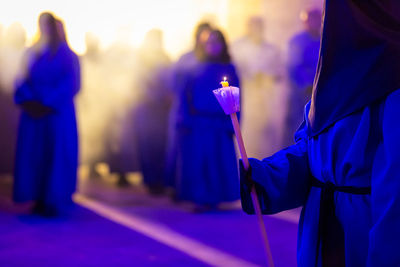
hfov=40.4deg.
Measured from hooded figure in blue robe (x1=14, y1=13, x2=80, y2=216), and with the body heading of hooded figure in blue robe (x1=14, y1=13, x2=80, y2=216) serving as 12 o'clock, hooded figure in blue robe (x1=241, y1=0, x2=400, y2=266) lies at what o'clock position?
hooded figure in blue robe (x1=241, y1=0, x2=400, y2=266) is roughly at 10 o'clock from hooded figure in blue robe (x1=14, y1=13, x2=80, y2=216).

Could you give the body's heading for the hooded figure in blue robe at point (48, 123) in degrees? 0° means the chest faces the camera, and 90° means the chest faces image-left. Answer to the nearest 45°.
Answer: approximately 45°

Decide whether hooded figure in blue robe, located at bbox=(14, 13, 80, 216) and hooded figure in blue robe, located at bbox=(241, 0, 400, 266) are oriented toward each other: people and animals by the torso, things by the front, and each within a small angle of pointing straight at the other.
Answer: no

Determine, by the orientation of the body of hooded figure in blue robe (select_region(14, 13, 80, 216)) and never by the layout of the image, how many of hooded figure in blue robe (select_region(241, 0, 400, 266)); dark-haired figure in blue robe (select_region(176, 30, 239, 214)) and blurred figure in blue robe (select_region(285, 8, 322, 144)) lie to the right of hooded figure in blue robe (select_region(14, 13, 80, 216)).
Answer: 0

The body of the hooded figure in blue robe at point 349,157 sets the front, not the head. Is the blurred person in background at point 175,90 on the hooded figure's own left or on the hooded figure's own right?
on the hooded figure's own right

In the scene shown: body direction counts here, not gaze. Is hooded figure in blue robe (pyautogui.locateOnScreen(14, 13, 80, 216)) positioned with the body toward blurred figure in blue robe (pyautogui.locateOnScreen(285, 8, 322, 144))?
no

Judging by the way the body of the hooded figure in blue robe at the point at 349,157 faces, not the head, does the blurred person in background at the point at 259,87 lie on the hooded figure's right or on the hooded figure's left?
on the hooded figure's right

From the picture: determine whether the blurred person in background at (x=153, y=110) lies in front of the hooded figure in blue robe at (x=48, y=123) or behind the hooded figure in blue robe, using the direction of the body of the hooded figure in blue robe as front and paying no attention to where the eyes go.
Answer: behind

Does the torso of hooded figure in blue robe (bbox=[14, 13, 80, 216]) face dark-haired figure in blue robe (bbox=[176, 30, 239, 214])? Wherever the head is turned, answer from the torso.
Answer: no

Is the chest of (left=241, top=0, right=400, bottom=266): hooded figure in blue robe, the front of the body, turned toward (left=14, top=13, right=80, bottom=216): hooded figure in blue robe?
no

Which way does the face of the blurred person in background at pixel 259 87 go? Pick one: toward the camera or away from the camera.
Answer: toward the camera

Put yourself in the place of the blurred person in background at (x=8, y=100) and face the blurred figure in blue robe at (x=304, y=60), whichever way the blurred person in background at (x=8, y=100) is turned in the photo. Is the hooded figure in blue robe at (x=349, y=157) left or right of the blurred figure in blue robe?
right

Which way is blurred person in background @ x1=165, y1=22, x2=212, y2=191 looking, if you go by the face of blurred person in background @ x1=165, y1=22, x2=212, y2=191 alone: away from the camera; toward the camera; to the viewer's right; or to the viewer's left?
toward the camera
